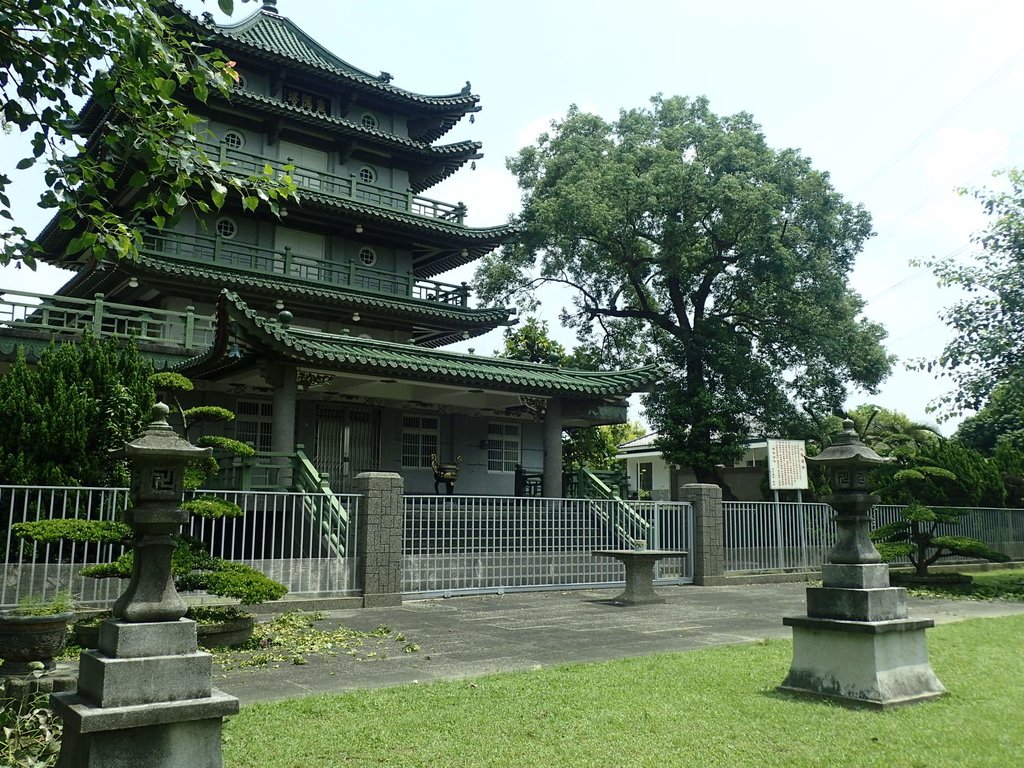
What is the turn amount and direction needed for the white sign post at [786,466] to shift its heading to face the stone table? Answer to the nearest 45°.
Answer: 0° — it already faces it

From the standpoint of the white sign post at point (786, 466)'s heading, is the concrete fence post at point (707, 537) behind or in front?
in front

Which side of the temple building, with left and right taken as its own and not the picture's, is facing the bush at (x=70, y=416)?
right

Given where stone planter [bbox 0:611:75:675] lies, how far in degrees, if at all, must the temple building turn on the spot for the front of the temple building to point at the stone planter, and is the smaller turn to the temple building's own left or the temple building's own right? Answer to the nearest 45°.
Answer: approximately 45° to the temple building's own right

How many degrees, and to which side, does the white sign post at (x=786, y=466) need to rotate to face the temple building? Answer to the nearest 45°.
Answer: approximately 90° to its right

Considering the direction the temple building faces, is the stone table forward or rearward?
forward

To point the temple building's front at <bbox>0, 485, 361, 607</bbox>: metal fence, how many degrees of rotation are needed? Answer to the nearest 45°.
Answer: approximately 45° to its right

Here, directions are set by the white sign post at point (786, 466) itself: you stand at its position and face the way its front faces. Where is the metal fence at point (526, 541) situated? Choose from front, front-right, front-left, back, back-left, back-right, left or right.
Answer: front-right

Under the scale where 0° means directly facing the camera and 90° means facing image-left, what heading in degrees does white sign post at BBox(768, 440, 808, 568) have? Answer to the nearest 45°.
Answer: approximately 0°

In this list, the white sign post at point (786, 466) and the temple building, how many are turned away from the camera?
0

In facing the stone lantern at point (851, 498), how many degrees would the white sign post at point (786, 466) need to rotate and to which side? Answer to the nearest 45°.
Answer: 0° — it already faces it
